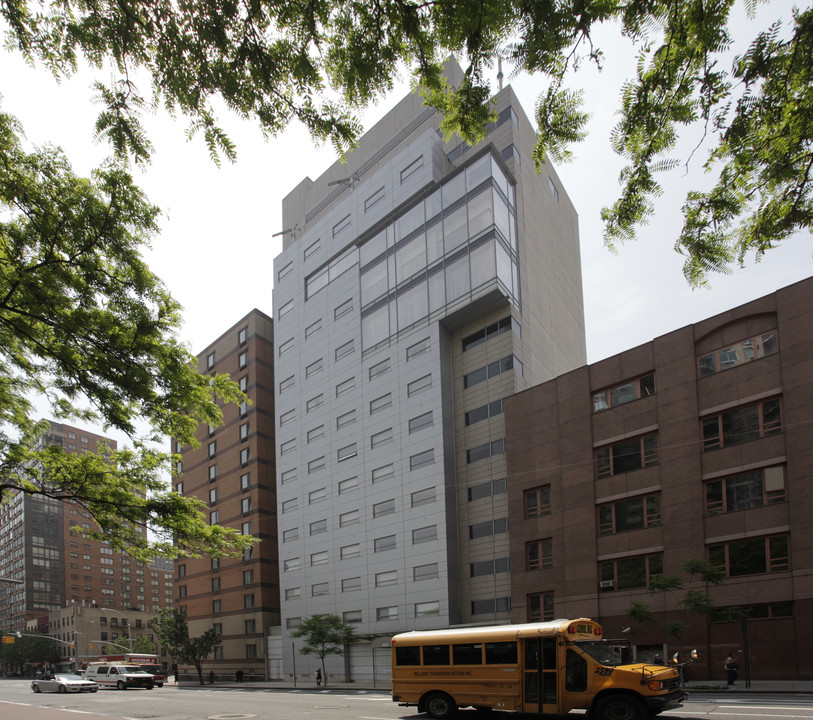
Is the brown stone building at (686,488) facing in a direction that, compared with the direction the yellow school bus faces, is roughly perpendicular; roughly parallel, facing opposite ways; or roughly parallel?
roughly perpendicular

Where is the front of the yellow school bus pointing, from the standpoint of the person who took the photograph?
facing the viewer and to the right of the viewer

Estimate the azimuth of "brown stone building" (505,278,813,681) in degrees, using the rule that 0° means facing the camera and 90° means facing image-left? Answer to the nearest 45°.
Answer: approximately 45°

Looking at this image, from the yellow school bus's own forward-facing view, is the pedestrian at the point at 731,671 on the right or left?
on its left

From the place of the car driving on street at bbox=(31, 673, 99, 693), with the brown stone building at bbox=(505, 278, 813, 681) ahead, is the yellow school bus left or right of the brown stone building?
right

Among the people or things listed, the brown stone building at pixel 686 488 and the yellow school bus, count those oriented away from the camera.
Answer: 0
